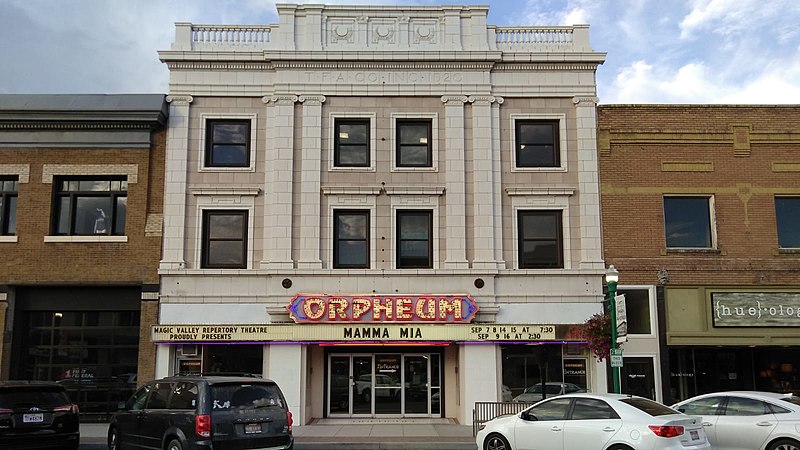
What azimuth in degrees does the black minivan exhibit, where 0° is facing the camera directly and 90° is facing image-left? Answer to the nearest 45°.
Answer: approximately 135°

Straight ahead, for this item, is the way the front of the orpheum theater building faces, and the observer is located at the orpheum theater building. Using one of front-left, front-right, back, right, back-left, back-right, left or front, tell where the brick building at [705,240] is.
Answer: left

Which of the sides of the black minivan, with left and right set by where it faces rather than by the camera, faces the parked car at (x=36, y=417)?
left

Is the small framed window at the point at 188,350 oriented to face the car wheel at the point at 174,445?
yes

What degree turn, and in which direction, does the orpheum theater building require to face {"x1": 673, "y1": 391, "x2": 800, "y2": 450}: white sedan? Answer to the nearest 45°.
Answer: approximately 45° to its left

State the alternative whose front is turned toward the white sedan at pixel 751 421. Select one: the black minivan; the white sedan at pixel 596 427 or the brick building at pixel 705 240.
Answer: the brick building

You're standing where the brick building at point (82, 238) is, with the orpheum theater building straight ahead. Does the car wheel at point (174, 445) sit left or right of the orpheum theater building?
right

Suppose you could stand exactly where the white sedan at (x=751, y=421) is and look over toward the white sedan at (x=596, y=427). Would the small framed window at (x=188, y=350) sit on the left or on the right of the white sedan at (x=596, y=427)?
right

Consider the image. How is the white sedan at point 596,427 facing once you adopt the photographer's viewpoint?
facing away from the viewer and to the left of the viewer
